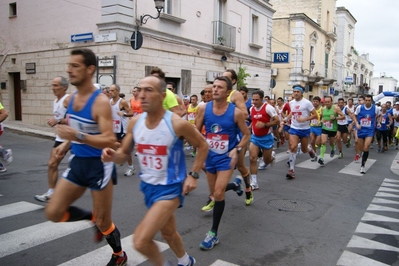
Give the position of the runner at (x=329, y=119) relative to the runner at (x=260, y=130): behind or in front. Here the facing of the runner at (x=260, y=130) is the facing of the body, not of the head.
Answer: behind

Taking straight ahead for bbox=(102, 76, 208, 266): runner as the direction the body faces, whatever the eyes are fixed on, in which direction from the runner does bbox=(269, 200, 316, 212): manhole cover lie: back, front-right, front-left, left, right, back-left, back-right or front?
back

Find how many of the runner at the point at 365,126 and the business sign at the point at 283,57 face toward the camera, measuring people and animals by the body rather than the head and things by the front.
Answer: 2

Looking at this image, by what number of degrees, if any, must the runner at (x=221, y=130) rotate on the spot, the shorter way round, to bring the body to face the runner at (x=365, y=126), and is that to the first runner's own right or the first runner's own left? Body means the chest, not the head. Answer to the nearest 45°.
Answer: approximately 180°

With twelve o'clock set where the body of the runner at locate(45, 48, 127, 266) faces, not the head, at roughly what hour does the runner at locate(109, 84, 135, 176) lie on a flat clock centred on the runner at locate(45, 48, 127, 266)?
the runner at locate(109, 84, 135, 176) is roughly at 5 o'clock from the runner at locate(45, 48, 127, 266).

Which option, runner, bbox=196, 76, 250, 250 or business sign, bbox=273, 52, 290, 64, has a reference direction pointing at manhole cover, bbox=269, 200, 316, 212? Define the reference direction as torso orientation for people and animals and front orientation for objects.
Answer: the business sign

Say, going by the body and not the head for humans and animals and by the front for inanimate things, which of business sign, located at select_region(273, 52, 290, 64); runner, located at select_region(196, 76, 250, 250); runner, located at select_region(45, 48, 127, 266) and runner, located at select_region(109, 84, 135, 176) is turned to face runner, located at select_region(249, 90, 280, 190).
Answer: the business sign

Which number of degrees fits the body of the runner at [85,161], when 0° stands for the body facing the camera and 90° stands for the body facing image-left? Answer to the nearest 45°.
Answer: approximately 45°

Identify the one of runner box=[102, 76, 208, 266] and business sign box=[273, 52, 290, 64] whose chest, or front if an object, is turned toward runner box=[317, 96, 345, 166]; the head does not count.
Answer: the business sign

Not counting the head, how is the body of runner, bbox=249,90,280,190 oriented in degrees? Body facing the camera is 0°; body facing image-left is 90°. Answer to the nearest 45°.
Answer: approximately 45°

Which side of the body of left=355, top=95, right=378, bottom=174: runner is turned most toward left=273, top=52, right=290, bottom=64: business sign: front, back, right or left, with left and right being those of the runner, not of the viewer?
back

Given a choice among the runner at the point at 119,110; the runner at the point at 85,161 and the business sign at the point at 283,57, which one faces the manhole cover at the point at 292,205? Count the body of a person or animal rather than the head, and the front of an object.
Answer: the business sign
